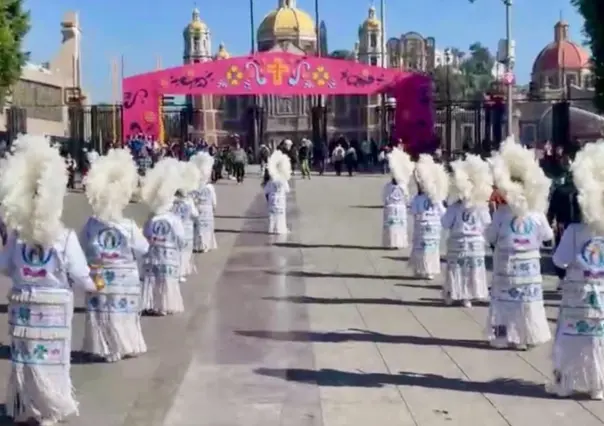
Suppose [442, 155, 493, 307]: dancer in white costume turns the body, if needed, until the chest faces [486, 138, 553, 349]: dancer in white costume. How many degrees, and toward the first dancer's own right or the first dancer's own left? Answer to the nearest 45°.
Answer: approximately 180°

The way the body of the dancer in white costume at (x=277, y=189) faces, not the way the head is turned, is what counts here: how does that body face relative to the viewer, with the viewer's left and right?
facing away from the viewer

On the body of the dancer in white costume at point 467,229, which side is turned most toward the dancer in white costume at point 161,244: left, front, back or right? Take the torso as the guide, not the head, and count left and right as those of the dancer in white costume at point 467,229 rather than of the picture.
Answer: left

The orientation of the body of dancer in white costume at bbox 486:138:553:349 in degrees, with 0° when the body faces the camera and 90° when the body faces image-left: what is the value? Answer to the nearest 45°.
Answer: approximately 180°

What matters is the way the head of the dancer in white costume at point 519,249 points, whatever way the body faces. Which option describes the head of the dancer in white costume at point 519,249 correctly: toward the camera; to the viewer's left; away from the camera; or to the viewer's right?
away from the camera

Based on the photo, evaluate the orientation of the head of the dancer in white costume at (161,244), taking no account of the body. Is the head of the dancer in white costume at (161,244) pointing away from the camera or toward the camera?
away from the camera

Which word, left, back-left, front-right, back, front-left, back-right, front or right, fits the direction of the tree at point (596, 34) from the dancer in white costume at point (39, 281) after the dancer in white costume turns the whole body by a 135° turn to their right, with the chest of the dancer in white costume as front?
left

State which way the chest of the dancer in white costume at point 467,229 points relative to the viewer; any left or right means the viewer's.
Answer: facing away from the viewer

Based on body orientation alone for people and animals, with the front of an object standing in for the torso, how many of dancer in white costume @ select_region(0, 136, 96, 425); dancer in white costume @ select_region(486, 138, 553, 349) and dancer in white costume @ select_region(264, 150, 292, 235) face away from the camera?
3

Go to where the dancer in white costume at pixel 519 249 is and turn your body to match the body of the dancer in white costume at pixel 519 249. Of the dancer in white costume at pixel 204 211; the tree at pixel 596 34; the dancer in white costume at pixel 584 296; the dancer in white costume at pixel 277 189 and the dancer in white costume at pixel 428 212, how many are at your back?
1

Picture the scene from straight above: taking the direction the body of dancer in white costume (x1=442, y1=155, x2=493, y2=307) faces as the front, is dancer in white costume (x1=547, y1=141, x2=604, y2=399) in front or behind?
behind

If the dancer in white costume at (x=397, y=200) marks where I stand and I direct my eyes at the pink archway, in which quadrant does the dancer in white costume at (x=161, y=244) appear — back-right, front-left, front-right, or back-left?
back-left

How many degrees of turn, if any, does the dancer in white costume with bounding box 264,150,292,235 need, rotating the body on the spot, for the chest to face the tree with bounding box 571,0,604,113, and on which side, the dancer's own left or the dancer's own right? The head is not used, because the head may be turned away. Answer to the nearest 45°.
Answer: approximately 90° to the dancer's own right

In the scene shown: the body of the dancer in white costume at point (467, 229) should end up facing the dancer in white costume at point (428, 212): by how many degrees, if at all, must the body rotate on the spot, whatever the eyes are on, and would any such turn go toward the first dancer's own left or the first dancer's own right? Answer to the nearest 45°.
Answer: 0° — they already face them

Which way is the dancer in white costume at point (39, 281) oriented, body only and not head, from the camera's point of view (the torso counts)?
away from the camera

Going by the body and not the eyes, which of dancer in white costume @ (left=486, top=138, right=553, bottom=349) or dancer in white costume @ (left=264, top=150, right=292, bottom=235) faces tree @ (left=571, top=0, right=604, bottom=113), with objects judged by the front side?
dancer in white costume @ (left=486, top=138, right=553, bottom=349)
